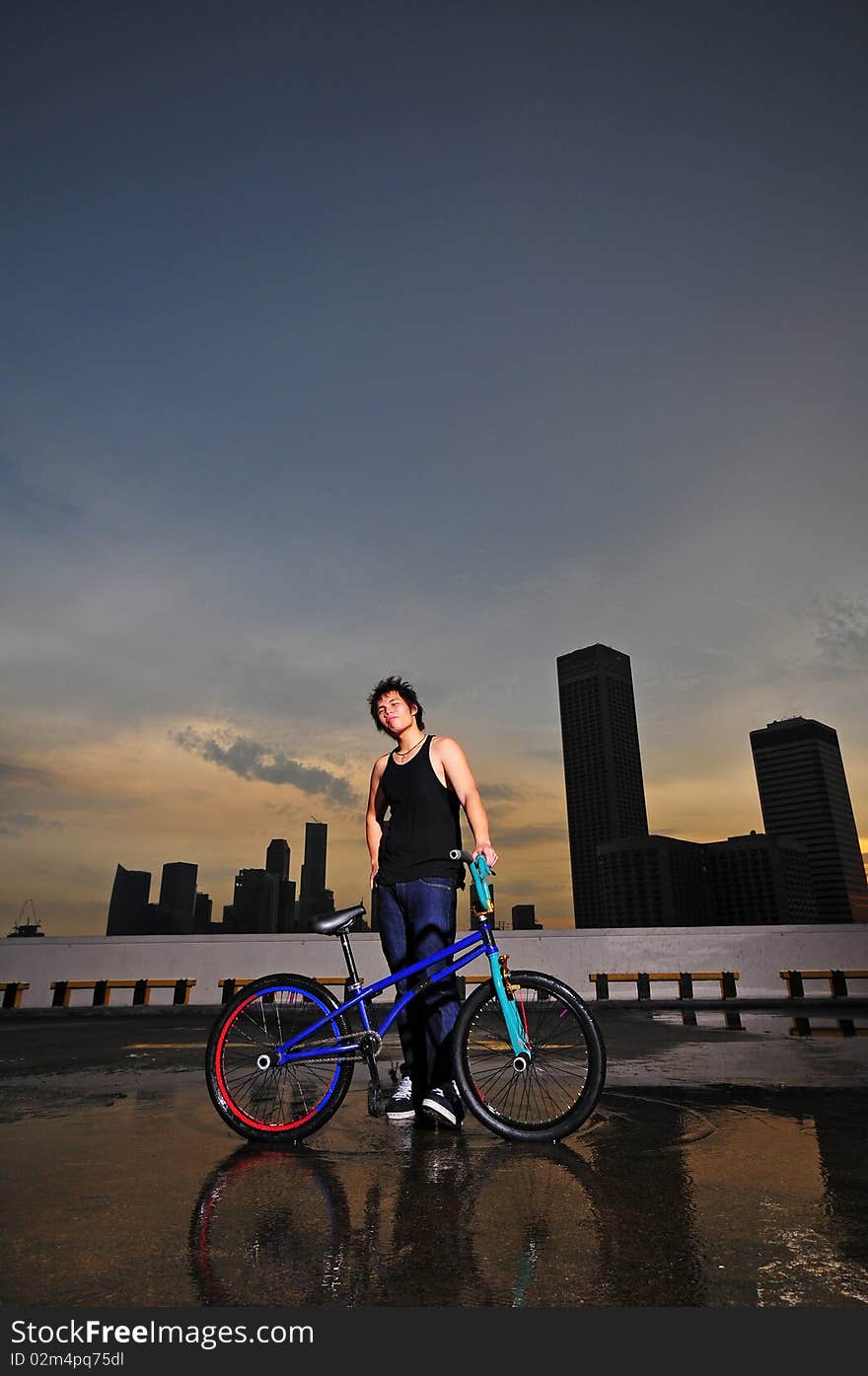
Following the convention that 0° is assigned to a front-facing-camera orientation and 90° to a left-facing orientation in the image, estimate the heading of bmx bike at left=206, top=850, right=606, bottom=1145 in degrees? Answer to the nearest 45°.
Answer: approximately 270°
